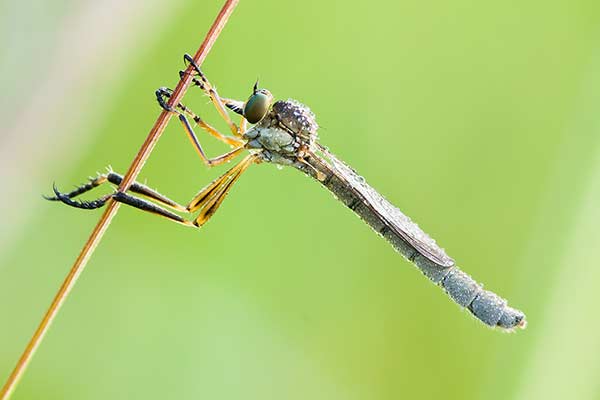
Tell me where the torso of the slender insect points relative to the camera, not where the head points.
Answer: to the viewer's left
